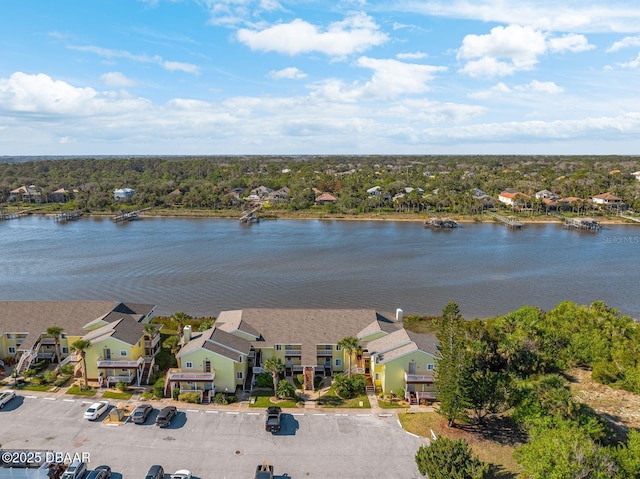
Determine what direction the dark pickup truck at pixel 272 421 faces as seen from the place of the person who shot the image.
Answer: facing away from the viewer

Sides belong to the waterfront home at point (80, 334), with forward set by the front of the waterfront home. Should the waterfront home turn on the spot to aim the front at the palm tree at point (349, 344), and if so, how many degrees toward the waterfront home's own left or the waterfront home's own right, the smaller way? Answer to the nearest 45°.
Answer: approximately 45° to the waterfront home's own left

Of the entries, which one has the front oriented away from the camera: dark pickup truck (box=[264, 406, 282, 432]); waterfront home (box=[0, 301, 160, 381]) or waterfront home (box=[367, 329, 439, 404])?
the dark pickup truck

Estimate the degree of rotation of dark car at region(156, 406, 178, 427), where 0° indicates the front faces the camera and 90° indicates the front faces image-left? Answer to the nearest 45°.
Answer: approximately 225°

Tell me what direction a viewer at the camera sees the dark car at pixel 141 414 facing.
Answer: facing away from the viewer and to the right of the viewer

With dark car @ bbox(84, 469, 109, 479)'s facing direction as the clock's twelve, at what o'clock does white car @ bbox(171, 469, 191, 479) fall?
The white car is roughly at 8 o'clock from the dark car.

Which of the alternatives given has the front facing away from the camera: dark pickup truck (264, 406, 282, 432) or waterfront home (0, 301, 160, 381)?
the dark pickup truck

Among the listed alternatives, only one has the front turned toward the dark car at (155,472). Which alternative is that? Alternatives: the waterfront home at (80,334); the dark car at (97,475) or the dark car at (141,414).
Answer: the waterfront home

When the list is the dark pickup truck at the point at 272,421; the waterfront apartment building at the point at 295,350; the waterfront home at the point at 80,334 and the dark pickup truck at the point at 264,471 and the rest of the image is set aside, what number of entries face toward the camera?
3

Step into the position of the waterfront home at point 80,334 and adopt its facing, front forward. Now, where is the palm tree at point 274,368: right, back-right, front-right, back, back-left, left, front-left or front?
front-left

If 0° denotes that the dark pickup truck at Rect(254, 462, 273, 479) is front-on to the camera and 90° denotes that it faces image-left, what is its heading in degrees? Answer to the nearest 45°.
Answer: approximately 0°

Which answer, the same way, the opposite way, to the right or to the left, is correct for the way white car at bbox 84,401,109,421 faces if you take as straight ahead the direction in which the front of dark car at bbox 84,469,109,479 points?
the opposite way

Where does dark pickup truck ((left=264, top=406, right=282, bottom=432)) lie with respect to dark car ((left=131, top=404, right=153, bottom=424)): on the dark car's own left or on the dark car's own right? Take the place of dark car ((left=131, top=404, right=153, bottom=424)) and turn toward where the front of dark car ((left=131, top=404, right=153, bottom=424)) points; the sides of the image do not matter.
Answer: on the dark car's own right

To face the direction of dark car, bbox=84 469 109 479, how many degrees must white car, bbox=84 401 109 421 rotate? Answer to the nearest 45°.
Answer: approximately 135° to its right

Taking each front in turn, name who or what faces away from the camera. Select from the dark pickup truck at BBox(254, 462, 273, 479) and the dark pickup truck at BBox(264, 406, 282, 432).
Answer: the dark pickup truck at BBox(264, 406, 282, 432)
